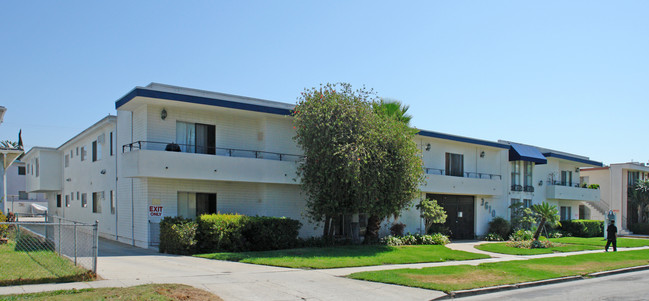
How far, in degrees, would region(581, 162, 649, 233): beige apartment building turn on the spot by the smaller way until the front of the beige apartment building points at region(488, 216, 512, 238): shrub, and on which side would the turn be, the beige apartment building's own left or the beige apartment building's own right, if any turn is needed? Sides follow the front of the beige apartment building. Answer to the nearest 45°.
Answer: approximately 45° to the beige apartment building's own right

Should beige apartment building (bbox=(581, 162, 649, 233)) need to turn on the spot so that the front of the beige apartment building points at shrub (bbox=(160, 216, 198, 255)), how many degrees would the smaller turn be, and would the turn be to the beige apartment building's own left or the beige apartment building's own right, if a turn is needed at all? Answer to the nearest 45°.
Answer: approximately 45° to the beige apartment building's own right

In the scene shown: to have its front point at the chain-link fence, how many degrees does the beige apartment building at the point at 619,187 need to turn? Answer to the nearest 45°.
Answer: approximately 45° to its right

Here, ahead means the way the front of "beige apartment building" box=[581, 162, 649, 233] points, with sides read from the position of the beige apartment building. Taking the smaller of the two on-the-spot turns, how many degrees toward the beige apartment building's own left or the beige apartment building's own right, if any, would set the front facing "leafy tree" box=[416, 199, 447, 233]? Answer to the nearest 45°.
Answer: approximately 45° to the beige apartment building's own right

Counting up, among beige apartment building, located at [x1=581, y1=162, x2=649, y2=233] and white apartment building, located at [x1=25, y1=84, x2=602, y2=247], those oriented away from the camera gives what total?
0

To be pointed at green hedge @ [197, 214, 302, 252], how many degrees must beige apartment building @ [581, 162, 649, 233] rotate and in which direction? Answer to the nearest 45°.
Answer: approximately 45° to its right

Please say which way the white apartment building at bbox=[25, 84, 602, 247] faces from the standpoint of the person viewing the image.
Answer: facing the viewer and to the right of the viewer

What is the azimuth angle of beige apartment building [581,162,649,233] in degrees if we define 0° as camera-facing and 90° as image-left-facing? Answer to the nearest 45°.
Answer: approximately 315°
